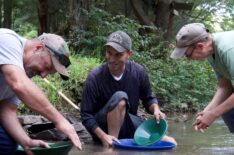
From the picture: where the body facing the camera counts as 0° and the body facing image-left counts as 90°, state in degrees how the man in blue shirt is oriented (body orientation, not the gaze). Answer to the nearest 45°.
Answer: approximately 0°

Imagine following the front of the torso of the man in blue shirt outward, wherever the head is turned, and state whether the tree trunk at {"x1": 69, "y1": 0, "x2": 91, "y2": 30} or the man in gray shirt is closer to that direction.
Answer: the man in gray shirt

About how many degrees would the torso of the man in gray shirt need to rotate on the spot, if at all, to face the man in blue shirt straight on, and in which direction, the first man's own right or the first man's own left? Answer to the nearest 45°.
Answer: approximately 45° to the first man's own left

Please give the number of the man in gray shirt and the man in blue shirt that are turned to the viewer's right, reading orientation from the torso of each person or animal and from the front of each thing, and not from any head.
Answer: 1

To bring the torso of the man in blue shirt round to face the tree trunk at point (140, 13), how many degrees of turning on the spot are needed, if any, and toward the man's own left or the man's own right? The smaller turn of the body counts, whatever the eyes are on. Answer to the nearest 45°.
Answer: approximately 180°

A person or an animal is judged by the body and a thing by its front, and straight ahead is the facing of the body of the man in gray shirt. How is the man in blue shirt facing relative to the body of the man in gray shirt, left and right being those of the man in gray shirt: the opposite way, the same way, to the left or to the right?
to the right

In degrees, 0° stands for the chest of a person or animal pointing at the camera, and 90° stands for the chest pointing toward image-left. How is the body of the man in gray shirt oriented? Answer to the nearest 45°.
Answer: approximately 270°
